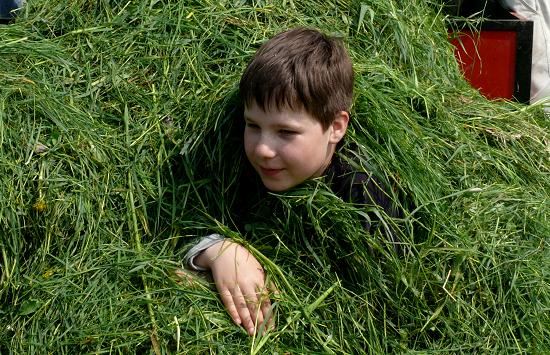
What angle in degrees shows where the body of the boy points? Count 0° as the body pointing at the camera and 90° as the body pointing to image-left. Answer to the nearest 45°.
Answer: approximately 45°

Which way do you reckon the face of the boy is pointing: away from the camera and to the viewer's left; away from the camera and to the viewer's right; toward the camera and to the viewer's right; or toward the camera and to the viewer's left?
toward the camera and to the viewer's left

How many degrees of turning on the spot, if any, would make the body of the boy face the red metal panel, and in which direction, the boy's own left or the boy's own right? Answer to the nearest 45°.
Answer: approximately 180°
